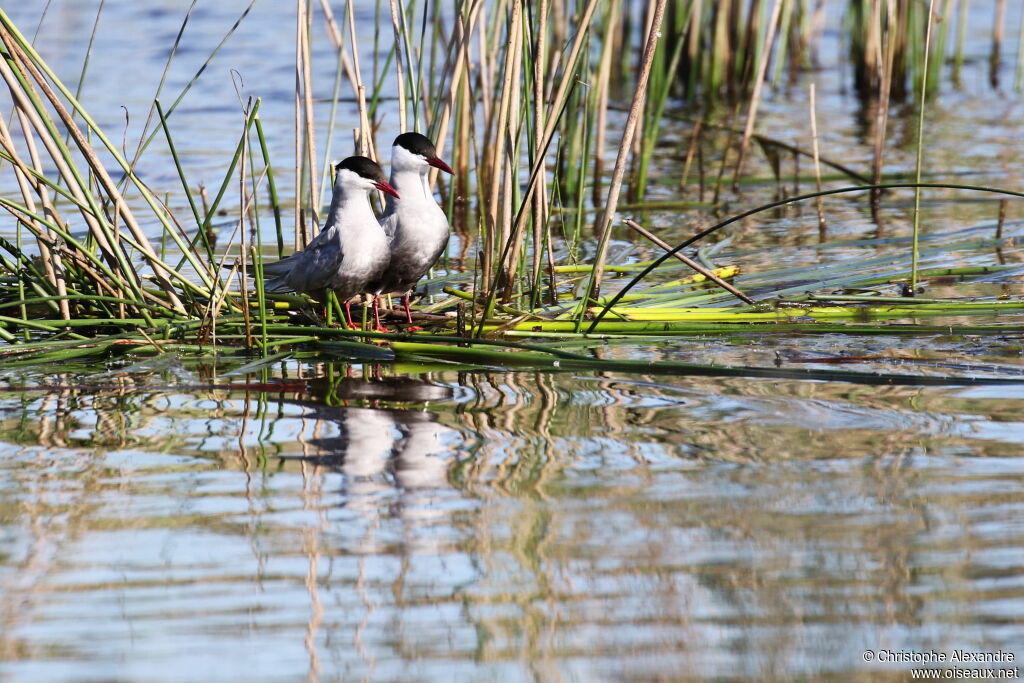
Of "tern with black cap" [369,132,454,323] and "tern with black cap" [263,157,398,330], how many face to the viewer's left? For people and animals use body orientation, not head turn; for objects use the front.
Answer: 0

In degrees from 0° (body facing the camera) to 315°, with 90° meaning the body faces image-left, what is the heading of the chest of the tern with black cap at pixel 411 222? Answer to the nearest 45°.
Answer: approximately 315°
